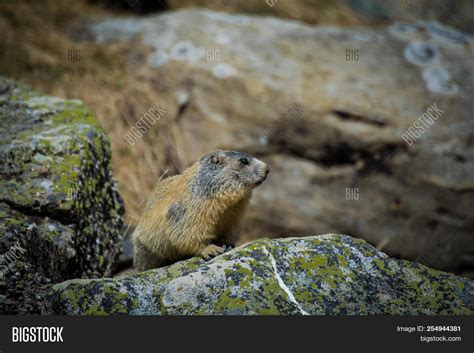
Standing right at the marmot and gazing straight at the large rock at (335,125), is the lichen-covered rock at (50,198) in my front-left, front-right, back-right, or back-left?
back-left

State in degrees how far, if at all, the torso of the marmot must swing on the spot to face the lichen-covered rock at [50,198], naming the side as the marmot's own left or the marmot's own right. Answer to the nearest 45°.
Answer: approximately 180°

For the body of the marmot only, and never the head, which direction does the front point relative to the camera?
to the viewer's right

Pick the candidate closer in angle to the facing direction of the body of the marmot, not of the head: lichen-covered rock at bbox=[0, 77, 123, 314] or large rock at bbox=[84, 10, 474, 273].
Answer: the large rock

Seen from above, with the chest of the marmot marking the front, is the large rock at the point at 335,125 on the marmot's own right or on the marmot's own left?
on the marmot's own left

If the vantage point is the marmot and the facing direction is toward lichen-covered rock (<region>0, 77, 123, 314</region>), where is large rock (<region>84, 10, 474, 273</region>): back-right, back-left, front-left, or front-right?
back-right
